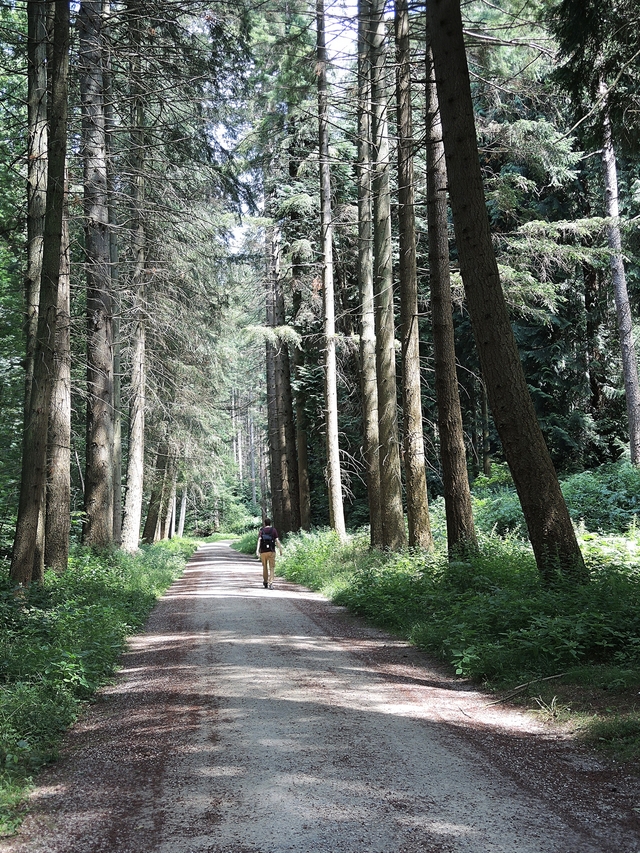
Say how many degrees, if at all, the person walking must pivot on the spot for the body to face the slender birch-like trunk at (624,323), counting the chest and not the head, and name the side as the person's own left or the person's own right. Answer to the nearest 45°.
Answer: approximately 90° to the person's own right

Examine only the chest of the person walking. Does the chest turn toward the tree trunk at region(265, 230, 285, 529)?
yes

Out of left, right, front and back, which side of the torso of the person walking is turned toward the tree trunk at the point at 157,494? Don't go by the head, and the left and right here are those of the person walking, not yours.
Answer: front

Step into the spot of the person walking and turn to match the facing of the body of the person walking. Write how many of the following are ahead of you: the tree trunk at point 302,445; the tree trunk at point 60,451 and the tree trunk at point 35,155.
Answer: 1

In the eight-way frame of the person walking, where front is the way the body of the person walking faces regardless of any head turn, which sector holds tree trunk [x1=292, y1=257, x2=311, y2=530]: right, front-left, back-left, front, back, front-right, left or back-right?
front

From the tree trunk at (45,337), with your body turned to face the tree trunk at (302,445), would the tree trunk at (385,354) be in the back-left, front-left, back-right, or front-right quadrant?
front-right

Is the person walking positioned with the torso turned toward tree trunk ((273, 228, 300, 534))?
yes

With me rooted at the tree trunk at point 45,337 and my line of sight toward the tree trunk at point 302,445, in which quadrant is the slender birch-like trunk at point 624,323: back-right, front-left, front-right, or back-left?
front-right

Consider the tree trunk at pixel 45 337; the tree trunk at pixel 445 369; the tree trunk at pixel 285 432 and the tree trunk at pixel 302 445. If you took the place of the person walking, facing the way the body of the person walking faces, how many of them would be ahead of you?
2

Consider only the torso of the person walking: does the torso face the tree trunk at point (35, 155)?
no

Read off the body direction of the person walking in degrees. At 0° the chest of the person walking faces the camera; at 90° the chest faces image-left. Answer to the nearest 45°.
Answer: approximately 180°

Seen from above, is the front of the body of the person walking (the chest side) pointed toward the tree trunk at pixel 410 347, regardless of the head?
no
